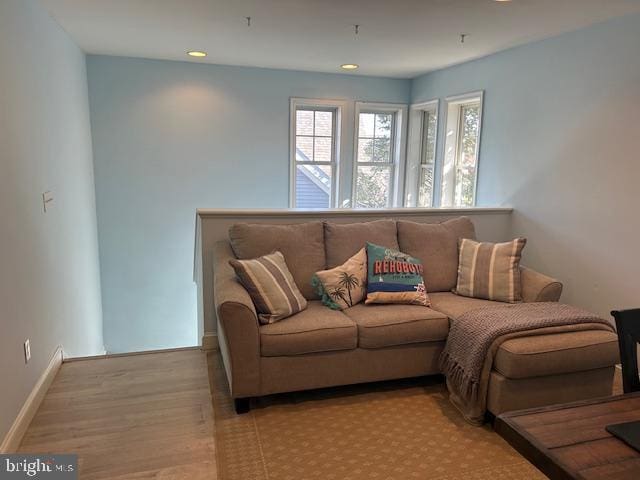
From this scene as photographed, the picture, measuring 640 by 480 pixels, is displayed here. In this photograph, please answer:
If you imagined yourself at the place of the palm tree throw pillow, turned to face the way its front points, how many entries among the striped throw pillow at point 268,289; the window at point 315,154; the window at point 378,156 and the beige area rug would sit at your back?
2

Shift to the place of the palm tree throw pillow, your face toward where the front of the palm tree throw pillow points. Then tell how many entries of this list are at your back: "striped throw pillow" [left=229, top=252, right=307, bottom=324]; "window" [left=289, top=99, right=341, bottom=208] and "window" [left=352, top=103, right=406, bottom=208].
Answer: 2

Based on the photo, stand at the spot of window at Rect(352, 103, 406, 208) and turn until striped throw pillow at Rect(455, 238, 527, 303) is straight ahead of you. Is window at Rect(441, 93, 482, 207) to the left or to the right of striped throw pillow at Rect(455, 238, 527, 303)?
left

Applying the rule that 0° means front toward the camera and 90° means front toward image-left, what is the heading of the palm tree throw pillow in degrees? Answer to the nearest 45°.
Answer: approximately 0°

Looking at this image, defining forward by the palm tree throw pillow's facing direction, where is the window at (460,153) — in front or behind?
behind

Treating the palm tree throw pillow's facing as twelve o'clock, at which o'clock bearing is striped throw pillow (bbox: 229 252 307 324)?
The striped throw pillow is roughly at 2 o'clock from the palm tree throw pillow.

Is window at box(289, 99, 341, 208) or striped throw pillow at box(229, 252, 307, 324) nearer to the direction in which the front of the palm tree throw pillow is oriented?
the striped throw pillow

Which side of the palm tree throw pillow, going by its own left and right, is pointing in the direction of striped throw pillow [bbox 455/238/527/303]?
left

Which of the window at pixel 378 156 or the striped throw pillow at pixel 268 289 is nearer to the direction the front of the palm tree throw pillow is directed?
the striped throw pillow

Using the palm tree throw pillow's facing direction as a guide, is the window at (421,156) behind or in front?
behind

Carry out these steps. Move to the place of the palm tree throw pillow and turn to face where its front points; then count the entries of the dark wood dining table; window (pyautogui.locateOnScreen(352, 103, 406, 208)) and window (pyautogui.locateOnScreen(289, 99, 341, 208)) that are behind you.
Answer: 2

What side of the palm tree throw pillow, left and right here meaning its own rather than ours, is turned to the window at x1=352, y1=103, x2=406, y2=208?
back
